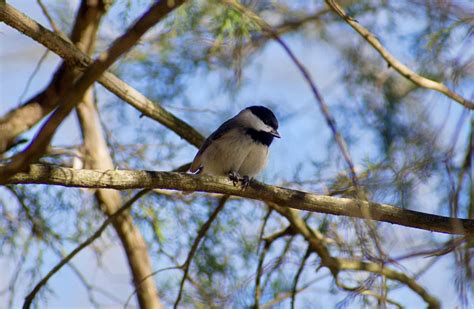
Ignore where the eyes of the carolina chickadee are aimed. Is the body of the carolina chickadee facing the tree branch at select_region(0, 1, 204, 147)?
no

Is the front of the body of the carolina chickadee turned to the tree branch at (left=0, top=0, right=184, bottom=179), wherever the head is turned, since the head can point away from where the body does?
no

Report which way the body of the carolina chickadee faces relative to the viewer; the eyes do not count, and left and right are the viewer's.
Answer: facing the viewer and to the right of the viewer
